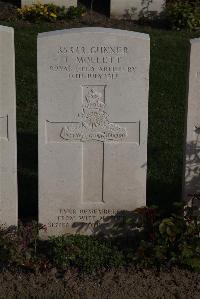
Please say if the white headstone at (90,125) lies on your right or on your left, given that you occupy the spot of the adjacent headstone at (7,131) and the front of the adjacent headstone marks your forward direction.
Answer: on your left

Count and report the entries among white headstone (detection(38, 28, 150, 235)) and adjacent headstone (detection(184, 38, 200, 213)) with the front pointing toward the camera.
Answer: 2

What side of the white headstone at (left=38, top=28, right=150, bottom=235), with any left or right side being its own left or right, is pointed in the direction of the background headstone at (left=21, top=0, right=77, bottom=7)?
back

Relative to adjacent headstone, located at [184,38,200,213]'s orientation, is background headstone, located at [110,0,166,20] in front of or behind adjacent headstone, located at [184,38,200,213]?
behind

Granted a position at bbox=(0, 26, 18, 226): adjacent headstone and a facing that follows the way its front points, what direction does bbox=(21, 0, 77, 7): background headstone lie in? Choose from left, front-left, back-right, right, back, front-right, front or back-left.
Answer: back

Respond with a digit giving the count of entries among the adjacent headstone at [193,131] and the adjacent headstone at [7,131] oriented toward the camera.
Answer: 2

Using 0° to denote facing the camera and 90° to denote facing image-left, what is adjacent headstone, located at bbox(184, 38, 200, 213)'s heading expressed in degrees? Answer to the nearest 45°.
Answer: approximately 0°
